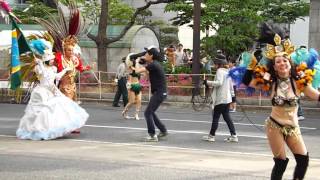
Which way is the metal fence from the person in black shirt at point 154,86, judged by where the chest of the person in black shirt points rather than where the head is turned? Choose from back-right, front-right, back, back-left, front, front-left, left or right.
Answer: right

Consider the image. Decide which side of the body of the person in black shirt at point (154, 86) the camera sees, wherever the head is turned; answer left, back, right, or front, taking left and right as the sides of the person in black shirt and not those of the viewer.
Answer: left

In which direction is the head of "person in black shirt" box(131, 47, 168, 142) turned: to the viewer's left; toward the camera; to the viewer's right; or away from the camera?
to the viewer's left
